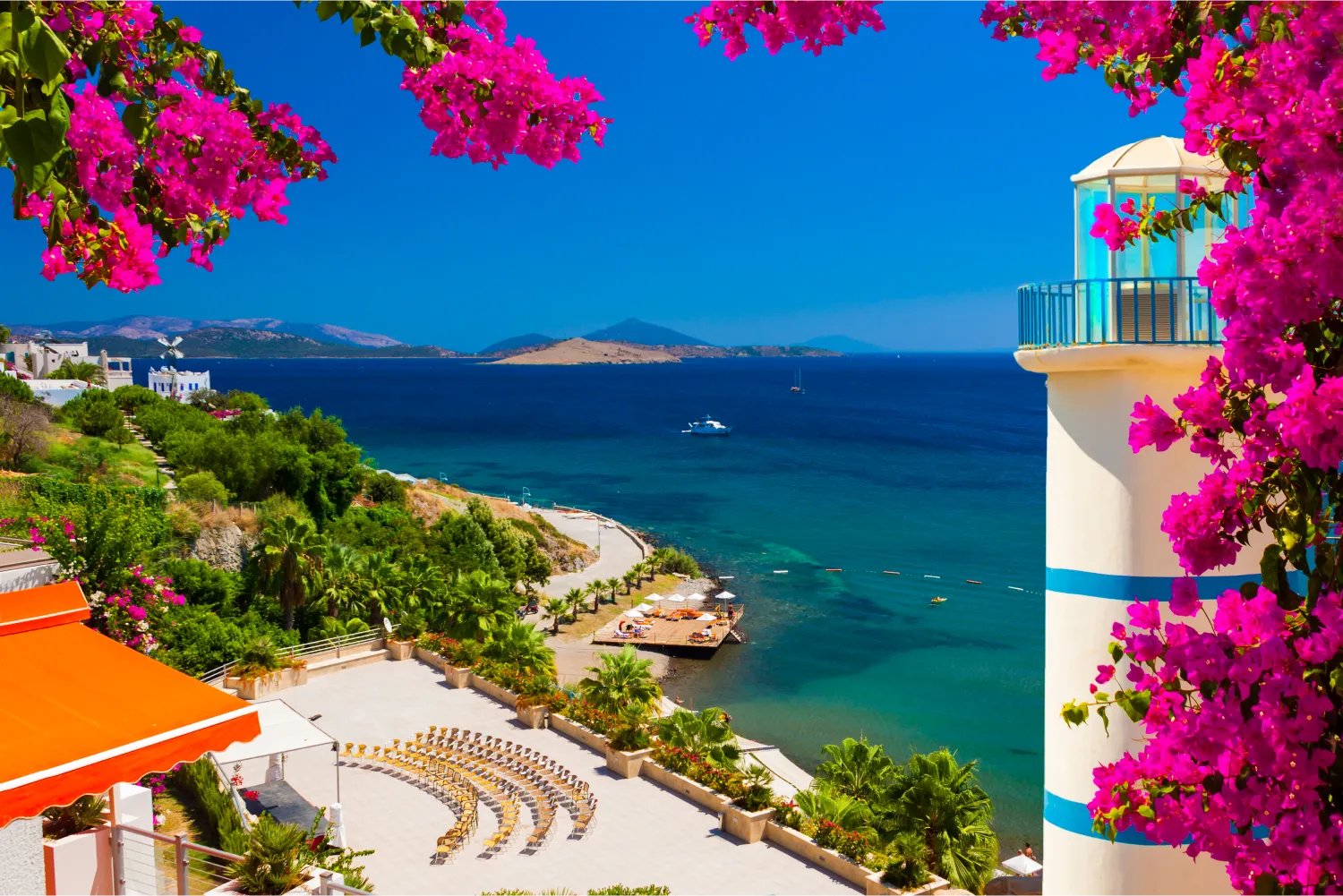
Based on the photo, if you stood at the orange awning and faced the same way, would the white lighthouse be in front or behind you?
in front

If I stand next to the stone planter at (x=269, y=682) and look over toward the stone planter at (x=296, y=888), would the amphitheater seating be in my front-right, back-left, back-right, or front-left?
front-left

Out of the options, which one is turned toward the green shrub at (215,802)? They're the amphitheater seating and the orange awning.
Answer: the amphitheater seating

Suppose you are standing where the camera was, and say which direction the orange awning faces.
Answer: facing the viewer and to the right of the viewer

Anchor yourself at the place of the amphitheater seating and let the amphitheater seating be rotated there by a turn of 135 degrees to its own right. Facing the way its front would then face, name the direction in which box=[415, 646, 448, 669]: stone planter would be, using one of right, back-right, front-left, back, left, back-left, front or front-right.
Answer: front

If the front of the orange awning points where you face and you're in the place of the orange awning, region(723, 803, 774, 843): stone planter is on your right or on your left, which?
on your left

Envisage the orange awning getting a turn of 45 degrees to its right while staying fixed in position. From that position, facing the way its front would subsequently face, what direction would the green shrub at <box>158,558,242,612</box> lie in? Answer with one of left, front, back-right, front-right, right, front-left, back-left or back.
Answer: back

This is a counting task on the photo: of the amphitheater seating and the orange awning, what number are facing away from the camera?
0

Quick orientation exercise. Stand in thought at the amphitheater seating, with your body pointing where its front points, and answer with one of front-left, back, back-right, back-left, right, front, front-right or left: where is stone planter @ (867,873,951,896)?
left

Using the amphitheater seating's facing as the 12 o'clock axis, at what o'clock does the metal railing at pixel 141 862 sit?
The metal railing is roughly at 11 o'clock from the amphitheater seating.

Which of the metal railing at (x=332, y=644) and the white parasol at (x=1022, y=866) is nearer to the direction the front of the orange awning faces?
the white parasol

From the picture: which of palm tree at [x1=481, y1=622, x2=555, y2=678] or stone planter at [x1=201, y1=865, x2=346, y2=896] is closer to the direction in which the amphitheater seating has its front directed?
the stone planter
